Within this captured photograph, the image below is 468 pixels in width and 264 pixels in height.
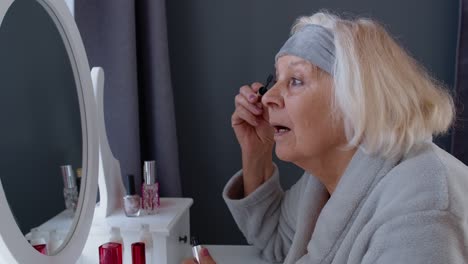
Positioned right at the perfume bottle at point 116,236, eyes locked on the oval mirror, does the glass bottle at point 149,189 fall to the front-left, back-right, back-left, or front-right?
back-right

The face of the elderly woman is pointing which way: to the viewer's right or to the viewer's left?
to the viewer's left

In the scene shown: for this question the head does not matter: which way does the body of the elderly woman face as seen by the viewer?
to the viewer's left
